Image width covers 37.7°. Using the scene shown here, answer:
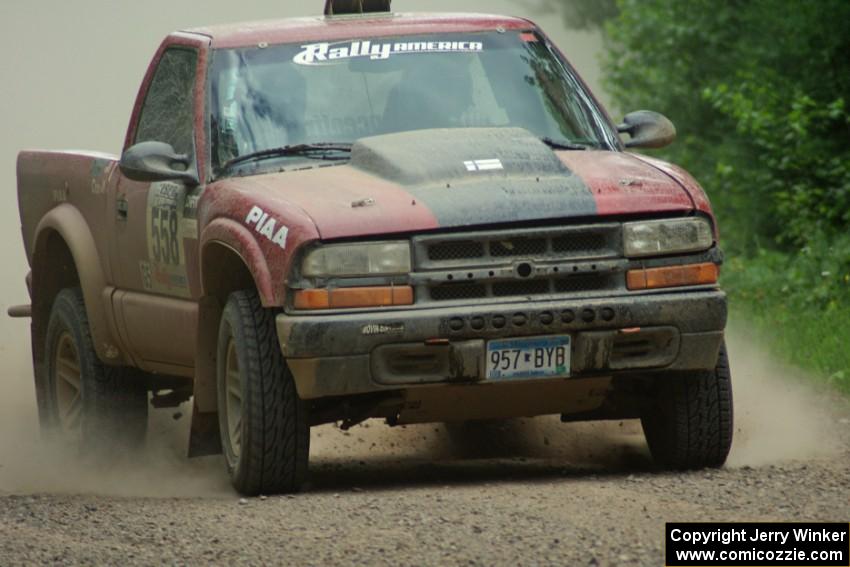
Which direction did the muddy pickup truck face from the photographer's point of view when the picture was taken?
facing the viewer and to the right of the viewer
